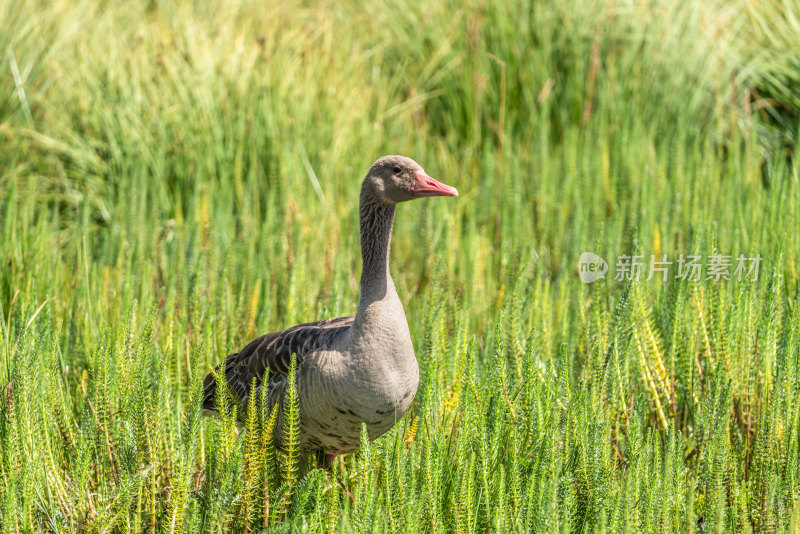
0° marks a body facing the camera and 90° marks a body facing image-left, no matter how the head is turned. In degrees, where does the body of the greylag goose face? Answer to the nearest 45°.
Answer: approximately 315°
